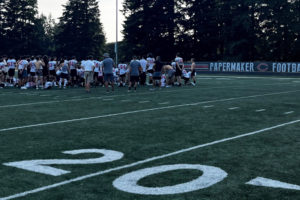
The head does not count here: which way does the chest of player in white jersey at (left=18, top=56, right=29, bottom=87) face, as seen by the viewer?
away from the camera

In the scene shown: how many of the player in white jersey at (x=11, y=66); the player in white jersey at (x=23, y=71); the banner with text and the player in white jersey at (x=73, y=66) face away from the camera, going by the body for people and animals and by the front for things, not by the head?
3

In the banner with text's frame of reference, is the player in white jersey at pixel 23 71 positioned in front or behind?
in front

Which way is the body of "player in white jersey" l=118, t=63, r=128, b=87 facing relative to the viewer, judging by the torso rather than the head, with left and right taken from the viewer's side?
facing away from the viewer

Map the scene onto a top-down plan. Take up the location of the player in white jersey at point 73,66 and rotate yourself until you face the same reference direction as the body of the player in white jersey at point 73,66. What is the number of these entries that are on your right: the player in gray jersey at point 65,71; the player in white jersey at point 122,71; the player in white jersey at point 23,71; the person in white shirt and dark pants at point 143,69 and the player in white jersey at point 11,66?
2

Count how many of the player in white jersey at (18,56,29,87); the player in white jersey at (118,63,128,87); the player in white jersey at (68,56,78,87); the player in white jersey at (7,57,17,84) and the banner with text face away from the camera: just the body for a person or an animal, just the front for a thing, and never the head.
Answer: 4

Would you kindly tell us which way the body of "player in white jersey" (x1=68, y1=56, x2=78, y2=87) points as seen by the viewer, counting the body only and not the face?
away from the camera

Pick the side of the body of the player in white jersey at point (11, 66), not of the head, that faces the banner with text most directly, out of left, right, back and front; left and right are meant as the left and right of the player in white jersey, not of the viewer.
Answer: right

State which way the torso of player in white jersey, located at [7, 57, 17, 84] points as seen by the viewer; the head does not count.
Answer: away from the camera

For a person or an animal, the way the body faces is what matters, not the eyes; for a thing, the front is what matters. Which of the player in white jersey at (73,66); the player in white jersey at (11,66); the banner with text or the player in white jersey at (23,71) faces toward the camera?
the banner with text

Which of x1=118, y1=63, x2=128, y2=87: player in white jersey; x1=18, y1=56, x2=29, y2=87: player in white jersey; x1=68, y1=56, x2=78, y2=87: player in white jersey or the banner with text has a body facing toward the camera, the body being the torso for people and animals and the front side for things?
the banner with text

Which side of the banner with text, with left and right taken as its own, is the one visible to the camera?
front

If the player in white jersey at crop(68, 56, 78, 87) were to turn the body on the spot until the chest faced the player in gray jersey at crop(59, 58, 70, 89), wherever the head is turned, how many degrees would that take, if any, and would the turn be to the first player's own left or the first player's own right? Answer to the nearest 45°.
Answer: approximately 135° to the first player's own left

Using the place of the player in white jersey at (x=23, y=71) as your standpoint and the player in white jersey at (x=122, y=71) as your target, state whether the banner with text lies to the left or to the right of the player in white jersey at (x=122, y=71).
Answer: left
